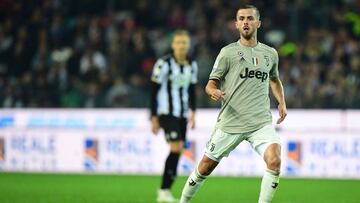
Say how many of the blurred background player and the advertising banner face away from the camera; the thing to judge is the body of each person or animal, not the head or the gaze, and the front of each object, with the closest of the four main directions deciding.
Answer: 0

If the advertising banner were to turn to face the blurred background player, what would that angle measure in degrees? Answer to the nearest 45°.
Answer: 0° — it already faces them

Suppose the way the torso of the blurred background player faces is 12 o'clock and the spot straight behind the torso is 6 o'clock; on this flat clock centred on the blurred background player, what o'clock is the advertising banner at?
The advertising banner is roughly at 7 o'clock from the blurred background player.

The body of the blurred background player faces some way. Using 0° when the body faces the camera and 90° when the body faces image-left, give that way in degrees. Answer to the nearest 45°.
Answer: approximately 315°

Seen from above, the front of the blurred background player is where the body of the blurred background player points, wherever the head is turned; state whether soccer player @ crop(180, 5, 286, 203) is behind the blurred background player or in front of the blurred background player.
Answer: in front

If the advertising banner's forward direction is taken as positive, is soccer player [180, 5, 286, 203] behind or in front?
in front

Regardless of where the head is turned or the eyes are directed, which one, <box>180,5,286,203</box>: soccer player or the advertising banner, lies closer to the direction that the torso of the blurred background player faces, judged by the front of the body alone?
the soccer player
